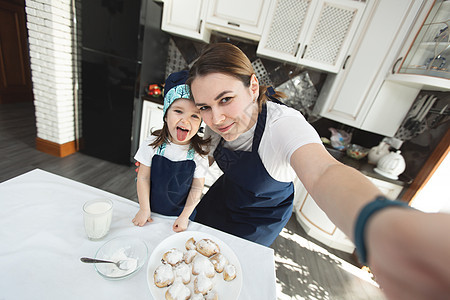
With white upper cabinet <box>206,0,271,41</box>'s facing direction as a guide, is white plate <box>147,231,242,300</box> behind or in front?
in front

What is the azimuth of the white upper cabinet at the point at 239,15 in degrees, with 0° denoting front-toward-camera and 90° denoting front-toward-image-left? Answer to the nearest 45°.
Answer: approximately 0°

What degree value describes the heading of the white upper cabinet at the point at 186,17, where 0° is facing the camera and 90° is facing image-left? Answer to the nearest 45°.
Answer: approximately 0°

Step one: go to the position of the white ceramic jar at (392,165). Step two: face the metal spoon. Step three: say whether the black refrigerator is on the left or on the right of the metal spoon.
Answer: right
